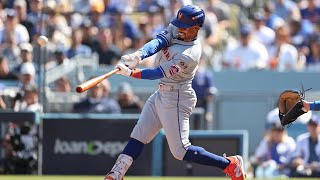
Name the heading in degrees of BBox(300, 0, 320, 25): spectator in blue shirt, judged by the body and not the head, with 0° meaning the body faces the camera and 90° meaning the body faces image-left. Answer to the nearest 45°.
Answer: approximately 0°

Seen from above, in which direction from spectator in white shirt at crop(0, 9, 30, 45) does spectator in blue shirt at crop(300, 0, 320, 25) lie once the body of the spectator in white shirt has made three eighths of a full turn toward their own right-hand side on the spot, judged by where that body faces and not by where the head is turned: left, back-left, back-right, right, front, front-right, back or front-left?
back-right

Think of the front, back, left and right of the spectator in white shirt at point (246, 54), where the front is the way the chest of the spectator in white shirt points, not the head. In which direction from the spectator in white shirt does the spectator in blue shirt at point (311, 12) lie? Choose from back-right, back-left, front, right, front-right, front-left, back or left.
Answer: back-left

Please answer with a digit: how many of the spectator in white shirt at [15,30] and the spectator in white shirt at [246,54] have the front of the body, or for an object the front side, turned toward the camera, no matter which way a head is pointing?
2

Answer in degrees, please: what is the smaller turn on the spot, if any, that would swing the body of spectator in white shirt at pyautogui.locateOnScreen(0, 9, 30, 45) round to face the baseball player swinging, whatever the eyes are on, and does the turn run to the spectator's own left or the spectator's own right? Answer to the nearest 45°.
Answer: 0° — they already face them

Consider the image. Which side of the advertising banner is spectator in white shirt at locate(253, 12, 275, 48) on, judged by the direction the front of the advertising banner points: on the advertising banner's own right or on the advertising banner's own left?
on the advertising banner's own left

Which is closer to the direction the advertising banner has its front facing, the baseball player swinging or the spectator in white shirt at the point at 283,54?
the baseball player swinging

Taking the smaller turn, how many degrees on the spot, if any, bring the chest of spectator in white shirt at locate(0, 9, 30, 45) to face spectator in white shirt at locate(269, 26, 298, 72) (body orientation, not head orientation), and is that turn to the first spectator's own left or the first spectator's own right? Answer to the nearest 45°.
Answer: approximately 90° to the first spectator's own left

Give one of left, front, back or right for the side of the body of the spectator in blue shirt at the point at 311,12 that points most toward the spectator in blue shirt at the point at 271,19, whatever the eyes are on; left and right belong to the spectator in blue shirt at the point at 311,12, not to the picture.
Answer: right
